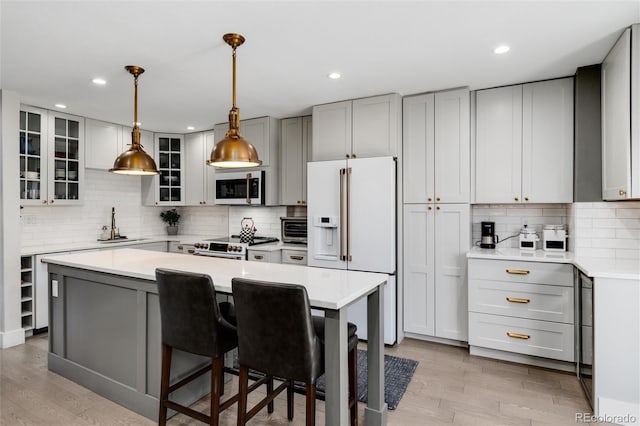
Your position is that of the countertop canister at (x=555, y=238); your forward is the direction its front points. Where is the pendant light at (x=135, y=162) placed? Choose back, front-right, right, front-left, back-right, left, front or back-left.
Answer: front-right

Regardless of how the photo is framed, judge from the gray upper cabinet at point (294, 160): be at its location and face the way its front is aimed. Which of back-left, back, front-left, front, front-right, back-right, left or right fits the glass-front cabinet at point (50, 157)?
front-right

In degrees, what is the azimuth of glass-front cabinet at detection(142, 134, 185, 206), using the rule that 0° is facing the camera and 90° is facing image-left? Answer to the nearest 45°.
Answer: approximately 0°

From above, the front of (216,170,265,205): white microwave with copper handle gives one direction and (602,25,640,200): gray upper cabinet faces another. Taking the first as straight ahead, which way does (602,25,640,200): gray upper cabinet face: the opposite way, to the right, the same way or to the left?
to the right

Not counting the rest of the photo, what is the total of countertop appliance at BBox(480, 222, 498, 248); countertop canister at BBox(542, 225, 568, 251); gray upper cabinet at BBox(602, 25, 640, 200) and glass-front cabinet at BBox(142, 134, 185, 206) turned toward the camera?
3

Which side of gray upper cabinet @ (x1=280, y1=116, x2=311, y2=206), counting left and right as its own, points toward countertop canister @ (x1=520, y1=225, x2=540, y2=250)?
left

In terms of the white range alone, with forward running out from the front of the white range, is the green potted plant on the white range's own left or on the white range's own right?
on the white range's own right

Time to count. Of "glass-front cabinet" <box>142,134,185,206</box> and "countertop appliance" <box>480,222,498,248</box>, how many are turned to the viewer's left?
0

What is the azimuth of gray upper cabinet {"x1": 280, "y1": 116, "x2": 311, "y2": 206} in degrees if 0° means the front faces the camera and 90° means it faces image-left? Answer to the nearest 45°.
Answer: approximately 45°

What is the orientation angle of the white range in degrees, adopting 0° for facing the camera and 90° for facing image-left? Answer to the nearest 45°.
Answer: approximately 45°

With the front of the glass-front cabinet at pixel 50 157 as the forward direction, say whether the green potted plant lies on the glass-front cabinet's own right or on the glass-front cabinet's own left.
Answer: on the glass-front cabinet's own left

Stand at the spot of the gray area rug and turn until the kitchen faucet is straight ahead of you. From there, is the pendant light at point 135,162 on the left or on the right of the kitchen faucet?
left
